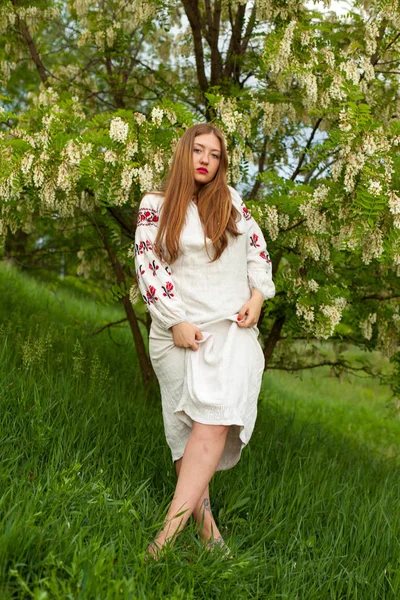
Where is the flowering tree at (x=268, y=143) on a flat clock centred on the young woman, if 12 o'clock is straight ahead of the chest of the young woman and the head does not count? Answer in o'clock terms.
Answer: The flowering tree is roughly at 6 o'clock from the young woman.

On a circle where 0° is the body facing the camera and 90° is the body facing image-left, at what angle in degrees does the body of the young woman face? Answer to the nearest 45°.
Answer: approximately 0°
